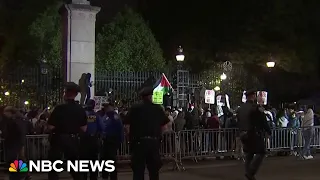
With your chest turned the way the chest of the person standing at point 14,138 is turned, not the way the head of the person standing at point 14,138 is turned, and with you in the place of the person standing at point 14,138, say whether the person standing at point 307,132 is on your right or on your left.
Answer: on your right

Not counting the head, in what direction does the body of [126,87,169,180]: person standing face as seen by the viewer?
away from the camera

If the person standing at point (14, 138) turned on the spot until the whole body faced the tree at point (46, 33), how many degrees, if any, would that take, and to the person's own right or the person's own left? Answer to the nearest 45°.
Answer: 0° — they already face it

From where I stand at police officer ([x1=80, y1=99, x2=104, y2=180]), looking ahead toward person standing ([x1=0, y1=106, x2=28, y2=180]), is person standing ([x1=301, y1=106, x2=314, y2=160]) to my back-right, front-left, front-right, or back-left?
back-right

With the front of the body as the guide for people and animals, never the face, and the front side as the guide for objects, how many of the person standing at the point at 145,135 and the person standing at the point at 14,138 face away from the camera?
2

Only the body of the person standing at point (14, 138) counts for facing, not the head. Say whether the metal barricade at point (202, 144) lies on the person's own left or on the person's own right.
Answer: on the person's own right

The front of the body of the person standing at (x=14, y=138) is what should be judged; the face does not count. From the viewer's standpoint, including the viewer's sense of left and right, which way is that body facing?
facing away from the viewer

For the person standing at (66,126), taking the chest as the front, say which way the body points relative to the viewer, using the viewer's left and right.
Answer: facing away from the viewer

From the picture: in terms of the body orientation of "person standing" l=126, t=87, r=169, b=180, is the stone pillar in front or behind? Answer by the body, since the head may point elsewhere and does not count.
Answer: in front

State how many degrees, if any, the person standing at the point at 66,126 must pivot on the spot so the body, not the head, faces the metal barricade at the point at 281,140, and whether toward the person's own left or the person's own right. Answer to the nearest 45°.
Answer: approximately 45° to the person's own right

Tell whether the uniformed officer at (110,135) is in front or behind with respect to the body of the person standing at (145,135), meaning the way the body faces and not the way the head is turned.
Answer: in front
